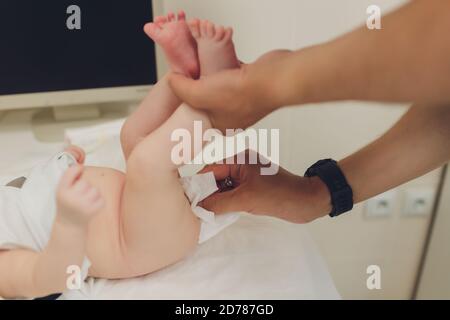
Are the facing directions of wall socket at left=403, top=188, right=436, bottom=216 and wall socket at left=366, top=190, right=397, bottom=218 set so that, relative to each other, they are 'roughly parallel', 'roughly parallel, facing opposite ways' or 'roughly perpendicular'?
roughly parallel

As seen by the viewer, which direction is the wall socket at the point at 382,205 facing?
toward the camera

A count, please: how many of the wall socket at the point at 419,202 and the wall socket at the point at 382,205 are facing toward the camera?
2

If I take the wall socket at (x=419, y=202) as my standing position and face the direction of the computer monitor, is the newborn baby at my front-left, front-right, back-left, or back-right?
front-left

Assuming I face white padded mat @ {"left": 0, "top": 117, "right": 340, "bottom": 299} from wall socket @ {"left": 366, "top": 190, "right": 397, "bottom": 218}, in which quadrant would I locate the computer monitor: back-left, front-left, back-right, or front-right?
front-right

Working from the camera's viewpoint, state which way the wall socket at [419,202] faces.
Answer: facing the viewer

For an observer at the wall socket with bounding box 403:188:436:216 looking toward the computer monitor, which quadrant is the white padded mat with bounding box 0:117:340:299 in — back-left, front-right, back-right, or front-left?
front-left
